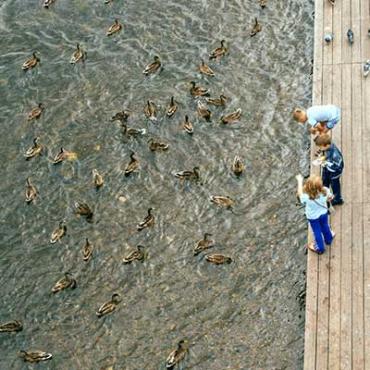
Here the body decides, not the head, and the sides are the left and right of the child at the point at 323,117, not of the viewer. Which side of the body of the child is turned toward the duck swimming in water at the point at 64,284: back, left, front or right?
front

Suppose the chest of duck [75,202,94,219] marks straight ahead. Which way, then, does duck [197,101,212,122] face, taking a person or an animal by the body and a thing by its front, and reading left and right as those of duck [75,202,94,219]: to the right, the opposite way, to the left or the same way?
the same way

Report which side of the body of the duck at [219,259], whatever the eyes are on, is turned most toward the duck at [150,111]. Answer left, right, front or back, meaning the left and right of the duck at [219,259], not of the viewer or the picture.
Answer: left

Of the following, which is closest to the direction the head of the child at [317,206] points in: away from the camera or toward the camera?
away from the camera

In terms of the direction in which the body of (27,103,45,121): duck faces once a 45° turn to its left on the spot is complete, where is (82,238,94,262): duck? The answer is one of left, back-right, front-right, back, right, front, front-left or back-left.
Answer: back

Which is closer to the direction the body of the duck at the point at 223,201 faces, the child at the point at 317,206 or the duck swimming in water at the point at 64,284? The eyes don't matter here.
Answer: the child

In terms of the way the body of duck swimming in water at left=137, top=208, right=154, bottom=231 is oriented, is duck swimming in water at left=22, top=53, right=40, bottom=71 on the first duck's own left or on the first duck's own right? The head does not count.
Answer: on the first duck's own left

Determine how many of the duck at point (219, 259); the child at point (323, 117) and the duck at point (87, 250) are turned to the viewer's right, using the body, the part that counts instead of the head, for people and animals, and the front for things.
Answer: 1

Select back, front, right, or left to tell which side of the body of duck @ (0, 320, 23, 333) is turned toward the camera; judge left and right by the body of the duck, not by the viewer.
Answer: right

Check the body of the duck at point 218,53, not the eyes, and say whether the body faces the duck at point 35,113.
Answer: no

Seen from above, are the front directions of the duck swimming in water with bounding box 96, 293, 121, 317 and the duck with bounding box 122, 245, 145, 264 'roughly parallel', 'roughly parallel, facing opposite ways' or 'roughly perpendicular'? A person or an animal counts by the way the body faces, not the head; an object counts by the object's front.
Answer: roughly parallel

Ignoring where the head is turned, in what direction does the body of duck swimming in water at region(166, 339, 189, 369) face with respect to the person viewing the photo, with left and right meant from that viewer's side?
facing away from the viewer and to the right of the viewer

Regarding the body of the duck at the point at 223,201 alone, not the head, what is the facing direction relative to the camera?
to the viewer's right

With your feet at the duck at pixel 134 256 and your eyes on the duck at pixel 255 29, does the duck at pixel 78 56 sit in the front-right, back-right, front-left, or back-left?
front-left

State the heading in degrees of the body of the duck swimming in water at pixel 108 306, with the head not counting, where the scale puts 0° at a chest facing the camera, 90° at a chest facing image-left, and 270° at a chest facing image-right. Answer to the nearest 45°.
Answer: approximately 225°

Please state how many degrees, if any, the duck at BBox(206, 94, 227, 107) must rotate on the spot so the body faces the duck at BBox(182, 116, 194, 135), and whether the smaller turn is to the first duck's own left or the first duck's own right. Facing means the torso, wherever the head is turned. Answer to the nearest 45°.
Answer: approximately 135° to the first duck's own right
